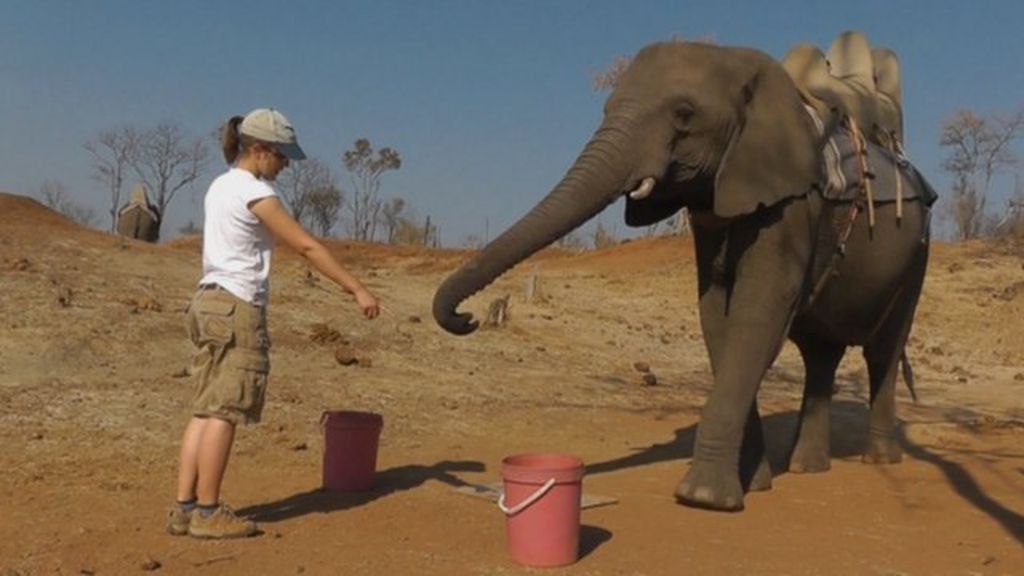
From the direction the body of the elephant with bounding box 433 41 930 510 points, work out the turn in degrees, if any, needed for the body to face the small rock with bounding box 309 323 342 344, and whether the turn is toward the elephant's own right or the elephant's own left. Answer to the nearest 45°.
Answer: approximately 90° to the elephant's own right

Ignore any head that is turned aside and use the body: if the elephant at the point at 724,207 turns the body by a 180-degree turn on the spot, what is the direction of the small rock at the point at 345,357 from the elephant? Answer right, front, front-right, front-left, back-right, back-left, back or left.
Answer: left

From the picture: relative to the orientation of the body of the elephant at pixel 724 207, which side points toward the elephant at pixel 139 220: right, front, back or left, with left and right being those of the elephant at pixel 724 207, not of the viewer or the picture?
right

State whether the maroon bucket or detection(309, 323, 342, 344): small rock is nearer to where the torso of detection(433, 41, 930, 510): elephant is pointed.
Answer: the maroon bucket

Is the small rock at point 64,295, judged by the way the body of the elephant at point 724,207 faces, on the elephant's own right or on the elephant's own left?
on the elephant's own right

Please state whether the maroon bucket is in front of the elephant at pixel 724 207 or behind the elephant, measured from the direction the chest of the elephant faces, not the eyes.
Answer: in front
